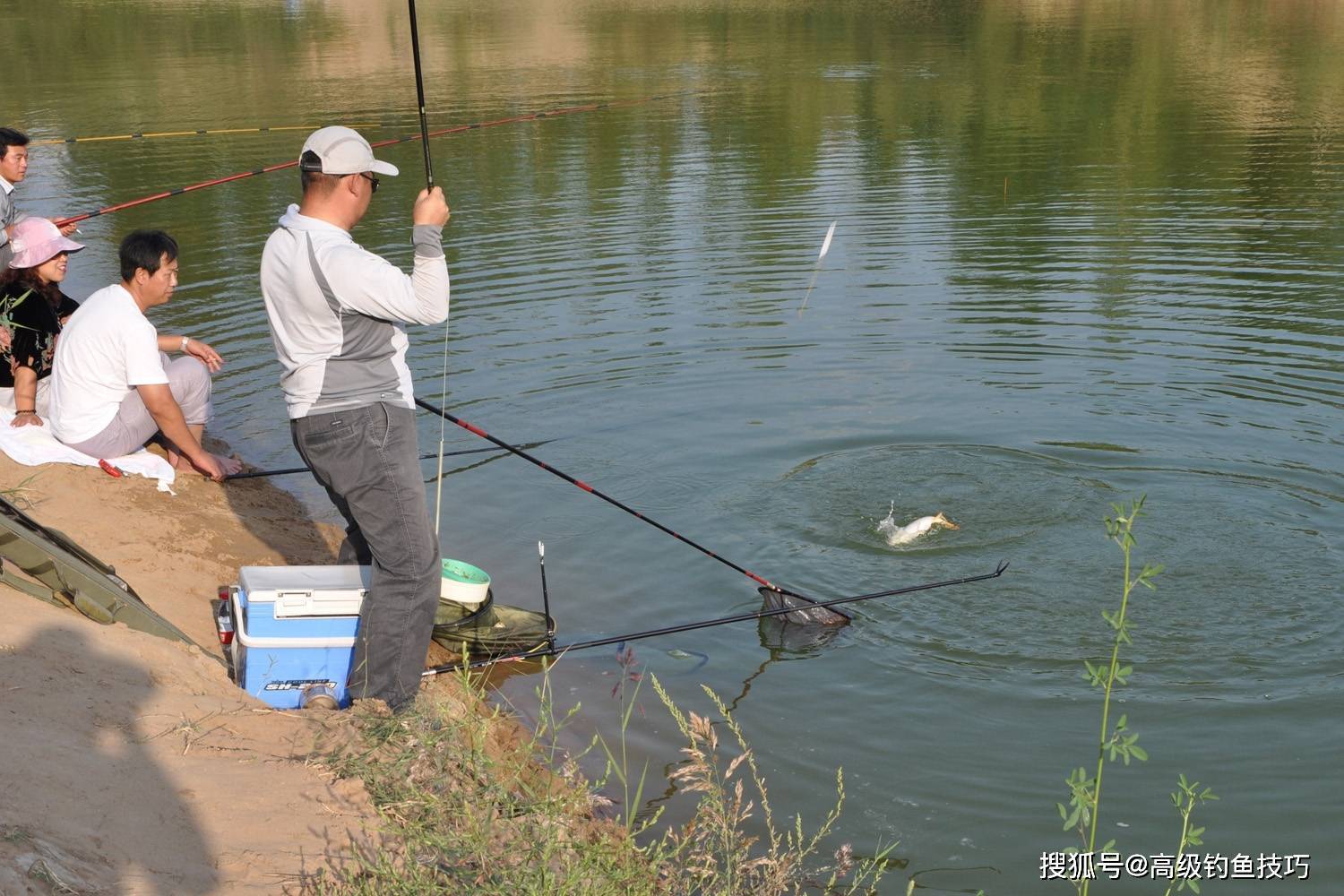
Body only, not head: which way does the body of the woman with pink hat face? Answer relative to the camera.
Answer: to the viewer's right

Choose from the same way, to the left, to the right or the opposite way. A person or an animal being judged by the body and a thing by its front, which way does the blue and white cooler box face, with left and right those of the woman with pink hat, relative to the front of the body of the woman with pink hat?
to the right

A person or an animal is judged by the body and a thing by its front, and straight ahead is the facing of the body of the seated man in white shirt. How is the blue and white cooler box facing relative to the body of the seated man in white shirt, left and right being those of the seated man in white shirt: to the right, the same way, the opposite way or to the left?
to the right

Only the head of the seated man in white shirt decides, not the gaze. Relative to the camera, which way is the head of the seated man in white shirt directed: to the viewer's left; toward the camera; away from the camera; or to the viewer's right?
to the viewer's right

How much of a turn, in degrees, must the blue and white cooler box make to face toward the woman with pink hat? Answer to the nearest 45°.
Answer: approximately 180°

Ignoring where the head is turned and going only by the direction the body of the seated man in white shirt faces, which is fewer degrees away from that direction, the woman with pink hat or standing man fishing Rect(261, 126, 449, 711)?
the standing man fishing

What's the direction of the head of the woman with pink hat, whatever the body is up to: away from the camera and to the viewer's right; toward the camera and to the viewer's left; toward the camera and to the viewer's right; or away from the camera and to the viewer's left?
toward the camera and to the viewer's right

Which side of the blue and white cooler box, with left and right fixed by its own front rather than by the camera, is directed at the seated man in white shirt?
back

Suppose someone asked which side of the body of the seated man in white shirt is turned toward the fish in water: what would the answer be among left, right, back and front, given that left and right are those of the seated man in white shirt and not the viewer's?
front

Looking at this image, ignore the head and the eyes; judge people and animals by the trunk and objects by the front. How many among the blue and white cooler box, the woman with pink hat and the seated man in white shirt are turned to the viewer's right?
2

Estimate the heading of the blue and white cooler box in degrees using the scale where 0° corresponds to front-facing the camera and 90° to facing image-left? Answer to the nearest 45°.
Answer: approximately 0°

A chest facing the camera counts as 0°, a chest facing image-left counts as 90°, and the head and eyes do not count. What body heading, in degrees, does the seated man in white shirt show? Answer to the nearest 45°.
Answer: approximately 270°

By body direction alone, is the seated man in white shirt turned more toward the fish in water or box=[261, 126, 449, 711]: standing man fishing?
the fish in water

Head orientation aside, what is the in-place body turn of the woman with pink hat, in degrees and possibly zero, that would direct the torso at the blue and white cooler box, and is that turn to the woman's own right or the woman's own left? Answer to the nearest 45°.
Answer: approximately 90° to the woman's own right
